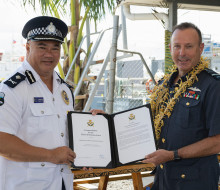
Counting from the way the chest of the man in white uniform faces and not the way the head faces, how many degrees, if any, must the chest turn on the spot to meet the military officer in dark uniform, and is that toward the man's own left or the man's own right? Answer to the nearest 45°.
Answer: approximately 45° to the man's own left

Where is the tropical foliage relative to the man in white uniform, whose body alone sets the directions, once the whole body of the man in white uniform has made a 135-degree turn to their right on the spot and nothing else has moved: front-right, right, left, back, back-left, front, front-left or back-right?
right

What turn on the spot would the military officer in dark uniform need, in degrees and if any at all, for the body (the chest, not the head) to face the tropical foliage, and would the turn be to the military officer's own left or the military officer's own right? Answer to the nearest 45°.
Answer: approximately 90° to the military officer's own right

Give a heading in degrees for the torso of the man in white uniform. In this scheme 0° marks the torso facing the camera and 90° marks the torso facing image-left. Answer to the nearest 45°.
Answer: approximately 315°

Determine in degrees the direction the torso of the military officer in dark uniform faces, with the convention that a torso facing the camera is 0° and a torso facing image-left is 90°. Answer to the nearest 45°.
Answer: approximately 45°
